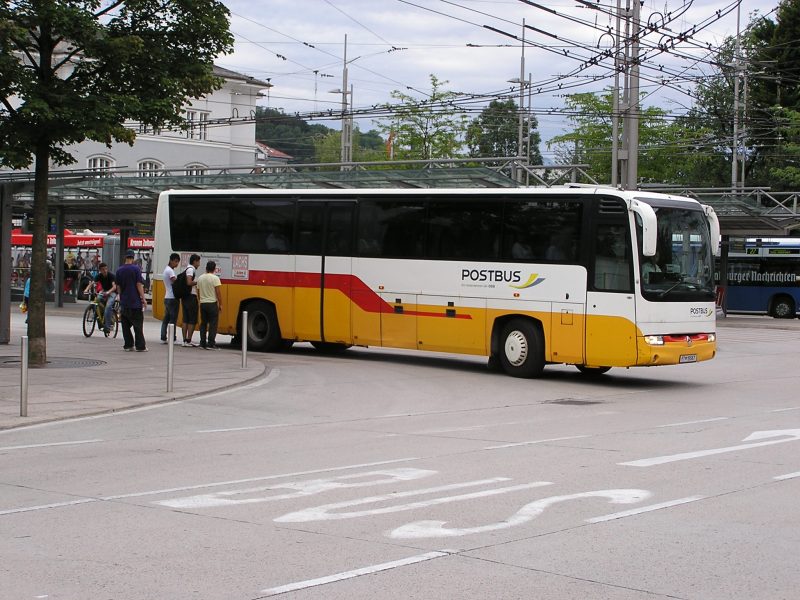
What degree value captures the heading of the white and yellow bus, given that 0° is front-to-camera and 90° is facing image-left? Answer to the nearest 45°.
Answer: approximately 315°

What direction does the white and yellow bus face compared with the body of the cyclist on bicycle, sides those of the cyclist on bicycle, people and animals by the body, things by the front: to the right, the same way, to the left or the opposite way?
to the left

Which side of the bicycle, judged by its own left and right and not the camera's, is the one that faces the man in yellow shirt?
left

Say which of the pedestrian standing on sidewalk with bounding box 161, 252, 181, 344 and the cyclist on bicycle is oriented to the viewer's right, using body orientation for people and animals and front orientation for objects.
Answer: the pedestrian standing on sidewalk

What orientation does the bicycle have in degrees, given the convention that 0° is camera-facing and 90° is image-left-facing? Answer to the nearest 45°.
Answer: approximately 45°

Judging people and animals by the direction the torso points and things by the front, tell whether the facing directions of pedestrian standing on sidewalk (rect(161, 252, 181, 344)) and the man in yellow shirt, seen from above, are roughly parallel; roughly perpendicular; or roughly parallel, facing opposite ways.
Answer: roughly perpendicular

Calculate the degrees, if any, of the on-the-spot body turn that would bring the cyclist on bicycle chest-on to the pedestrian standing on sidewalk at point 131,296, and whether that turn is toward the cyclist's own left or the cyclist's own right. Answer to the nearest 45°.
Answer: approximately 45° to the cyclist's own left

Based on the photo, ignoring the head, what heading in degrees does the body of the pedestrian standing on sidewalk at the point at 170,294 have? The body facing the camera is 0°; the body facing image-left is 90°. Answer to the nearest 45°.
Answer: approximately 270°

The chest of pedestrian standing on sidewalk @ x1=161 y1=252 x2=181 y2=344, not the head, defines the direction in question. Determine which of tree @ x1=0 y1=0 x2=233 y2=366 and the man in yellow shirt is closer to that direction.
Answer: the man in yellow shirt
